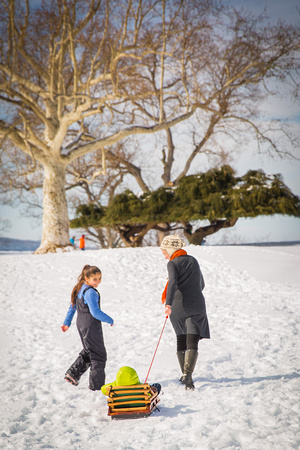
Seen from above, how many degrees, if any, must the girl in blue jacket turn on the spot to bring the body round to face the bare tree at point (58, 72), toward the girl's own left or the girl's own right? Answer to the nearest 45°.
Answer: approximately 45° to the girl's own left

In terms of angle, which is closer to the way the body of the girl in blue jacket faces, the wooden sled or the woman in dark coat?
the woman in dark coat

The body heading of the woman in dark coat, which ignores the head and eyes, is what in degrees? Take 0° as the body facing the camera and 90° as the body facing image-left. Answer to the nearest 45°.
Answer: approximately 135°

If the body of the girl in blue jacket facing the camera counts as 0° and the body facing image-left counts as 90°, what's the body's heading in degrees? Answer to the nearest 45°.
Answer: approximately 225°

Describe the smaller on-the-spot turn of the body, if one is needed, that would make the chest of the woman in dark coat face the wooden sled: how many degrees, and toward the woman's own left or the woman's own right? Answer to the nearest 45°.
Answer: approximately 90° to the woman's own left

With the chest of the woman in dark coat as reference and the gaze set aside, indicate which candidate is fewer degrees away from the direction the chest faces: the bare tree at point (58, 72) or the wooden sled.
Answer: the bare tree

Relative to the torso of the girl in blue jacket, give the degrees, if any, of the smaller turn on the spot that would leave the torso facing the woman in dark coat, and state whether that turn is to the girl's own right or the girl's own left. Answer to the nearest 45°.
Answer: approximately 45° to the girl's own right

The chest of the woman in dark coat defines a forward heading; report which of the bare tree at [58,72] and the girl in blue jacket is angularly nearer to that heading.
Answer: the bare tree

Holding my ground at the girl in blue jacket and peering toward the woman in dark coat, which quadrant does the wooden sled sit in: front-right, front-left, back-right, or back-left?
front-right

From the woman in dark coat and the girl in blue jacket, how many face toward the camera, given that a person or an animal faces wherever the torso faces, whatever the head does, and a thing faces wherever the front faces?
0
